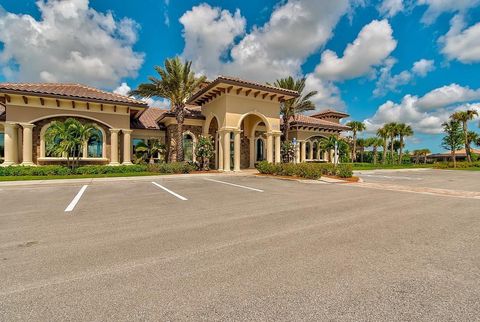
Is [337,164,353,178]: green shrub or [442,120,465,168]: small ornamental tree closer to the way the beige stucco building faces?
the green shrub

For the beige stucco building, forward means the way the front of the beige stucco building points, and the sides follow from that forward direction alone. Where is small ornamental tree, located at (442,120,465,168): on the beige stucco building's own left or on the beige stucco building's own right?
on the beige stucco building's own left

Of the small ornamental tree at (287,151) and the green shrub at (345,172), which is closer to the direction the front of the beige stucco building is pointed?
the green shrub

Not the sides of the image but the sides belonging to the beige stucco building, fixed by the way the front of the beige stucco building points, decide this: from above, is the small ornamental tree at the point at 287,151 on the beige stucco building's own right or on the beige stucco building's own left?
on the beige stucco building's own left

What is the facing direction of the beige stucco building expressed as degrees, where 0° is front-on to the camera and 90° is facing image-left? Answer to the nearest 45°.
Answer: approximately 315°

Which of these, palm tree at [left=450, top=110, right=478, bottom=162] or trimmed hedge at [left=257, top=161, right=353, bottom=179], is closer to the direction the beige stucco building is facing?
the trimmed hedge

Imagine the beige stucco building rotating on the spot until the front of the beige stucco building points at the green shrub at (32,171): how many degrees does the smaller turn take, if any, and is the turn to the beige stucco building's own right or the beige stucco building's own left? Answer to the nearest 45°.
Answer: approximately 90° to the beige stucco building's own right

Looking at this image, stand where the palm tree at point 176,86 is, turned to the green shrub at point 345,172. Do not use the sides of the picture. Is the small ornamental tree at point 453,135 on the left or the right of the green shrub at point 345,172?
left
